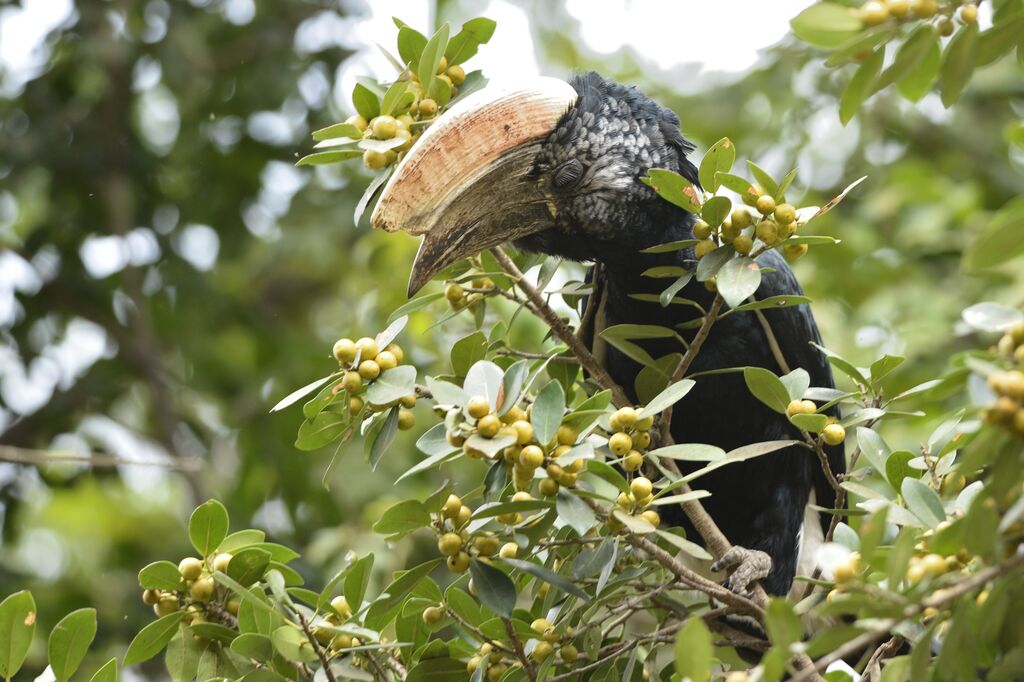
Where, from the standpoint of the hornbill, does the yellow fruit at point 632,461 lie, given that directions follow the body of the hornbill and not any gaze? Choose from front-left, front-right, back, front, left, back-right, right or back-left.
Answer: left

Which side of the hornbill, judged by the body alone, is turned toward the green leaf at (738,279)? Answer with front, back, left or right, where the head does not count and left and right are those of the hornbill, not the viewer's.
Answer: left

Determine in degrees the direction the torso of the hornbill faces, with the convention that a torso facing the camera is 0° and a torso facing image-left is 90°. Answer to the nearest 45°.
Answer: approximately 90°

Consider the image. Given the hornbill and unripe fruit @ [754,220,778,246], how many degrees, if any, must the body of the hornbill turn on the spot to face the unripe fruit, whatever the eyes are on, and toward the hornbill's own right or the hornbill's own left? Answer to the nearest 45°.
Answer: approximately 90° to the hornbill's own left

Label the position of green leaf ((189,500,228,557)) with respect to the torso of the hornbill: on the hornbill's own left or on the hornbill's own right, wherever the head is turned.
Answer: on the hornbill's own left
